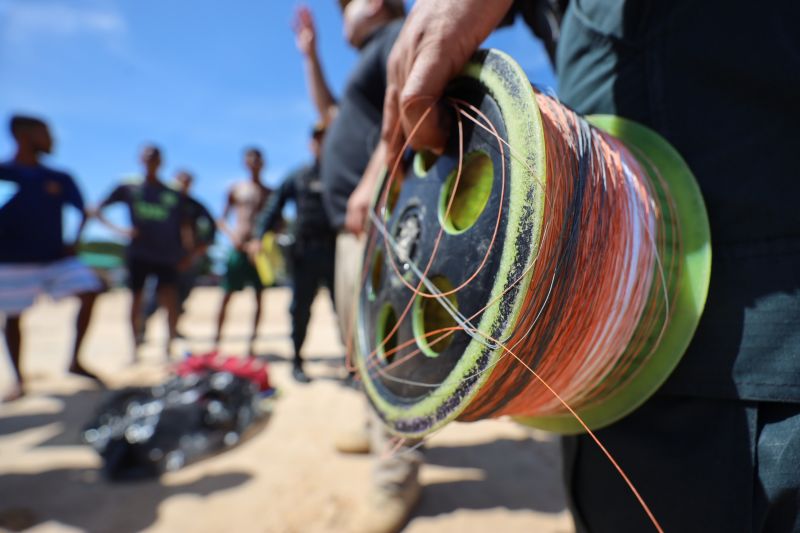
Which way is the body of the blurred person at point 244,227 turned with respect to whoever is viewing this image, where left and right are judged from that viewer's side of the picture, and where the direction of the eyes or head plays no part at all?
facing the viewer

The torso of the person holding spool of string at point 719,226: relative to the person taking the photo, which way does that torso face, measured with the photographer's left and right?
facing the viewer and to the left of the viewer

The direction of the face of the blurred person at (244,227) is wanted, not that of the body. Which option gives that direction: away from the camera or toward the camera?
toward the camera

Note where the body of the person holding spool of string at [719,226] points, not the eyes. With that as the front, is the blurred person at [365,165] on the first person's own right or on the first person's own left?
on the first person's own right

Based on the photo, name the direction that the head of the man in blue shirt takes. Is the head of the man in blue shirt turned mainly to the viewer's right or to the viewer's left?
to the viewer's right

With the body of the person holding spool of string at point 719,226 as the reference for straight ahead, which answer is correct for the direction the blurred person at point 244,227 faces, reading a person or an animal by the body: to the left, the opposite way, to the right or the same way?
to the left

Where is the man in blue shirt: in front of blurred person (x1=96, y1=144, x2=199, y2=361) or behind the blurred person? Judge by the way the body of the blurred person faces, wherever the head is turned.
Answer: in front

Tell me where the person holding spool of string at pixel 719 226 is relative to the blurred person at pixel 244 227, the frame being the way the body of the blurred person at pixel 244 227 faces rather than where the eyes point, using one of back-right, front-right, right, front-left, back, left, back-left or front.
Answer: front

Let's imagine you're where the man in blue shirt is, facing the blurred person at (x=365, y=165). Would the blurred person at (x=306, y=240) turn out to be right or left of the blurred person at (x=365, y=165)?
left
